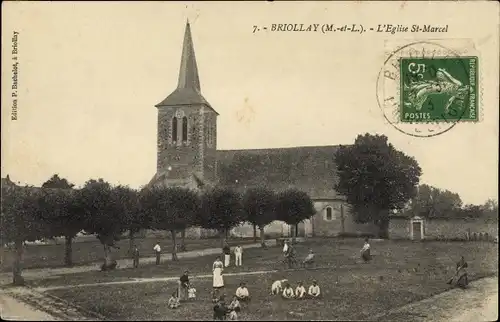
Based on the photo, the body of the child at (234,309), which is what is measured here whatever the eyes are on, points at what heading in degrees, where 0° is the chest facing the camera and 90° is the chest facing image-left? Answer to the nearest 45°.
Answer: approximately 0°

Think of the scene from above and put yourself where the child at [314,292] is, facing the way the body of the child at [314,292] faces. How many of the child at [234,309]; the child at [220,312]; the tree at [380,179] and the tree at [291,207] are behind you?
2

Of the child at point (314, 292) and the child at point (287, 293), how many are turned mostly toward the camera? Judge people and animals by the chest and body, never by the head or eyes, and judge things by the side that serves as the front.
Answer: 2

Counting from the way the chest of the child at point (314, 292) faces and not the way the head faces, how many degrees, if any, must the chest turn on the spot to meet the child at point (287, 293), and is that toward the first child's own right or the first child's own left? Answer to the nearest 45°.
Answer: approximately 90° to the first child's own right

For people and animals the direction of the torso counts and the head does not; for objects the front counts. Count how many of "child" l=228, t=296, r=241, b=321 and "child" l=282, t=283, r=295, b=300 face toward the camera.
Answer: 2

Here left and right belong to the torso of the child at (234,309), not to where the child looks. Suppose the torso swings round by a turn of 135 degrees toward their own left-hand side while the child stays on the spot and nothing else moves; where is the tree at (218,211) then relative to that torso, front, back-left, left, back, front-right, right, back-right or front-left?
front-left

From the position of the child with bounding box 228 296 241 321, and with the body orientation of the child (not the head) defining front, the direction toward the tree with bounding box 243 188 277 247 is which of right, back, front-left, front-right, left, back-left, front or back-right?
back

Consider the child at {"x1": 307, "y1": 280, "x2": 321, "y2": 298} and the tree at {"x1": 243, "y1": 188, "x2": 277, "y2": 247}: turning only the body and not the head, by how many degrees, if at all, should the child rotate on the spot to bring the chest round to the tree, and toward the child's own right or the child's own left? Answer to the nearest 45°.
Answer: approximately 180°

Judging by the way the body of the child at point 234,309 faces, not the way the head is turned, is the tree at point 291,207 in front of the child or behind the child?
behind

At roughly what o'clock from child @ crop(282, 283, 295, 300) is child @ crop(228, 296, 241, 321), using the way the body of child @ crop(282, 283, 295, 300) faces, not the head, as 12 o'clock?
child @ crop(228, 296, 241, 321) is roughly at 1 o'clock from child @ crop(282, 283, 295, 300).
